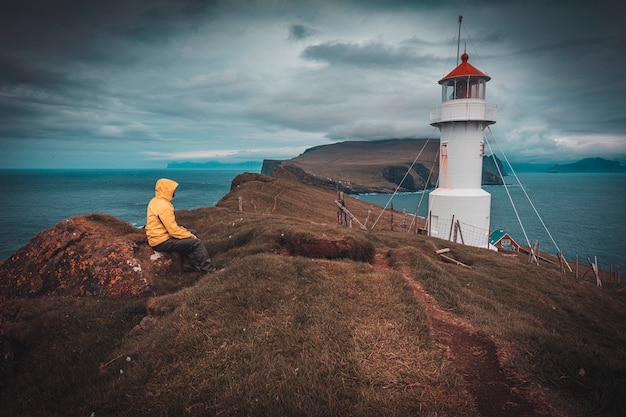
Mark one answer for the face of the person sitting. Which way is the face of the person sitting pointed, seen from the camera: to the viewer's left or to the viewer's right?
to the viewer's right

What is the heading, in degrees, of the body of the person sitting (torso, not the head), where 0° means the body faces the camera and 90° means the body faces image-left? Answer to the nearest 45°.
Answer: approximately 270°

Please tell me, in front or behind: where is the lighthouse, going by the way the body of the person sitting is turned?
in front
